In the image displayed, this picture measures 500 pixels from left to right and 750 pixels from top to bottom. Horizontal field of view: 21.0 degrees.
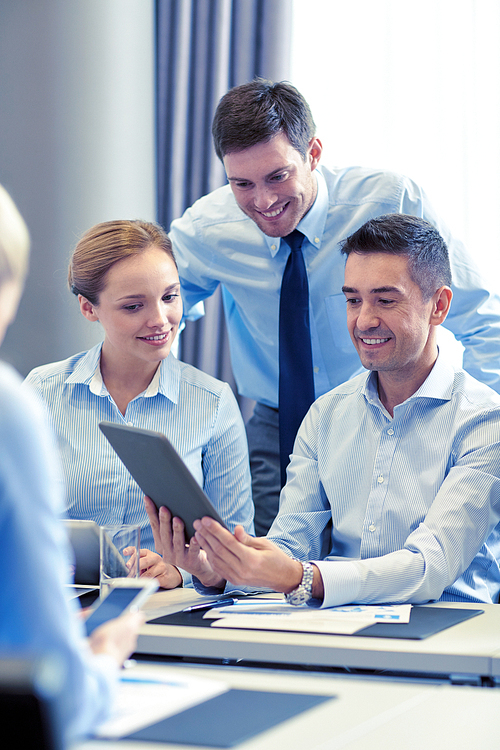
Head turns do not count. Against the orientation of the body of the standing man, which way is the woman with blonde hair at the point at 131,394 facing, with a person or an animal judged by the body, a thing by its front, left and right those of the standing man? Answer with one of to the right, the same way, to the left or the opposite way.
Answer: the same way

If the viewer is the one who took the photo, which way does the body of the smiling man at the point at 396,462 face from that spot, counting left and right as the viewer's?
facing the viewer and to the left of the viewer

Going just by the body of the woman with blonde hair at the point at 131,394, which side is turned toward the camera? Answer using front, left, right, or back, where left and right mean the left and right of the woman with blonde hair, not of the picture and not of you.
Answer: front

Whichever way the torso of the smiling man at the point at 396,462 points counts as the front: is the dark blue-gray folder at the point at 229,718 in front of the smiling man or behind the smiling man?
in front

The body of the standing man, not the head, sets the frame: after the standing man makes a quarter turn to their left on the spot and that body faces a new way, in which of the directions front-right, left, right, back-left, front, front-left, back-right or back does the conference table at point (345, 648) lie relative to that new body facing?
right

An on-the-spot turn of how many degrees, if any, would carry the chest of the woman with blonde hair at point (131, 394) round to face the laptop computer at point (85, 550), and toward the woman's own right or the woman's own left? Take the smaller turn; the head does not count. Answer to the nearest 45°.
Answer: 0° — they already face it

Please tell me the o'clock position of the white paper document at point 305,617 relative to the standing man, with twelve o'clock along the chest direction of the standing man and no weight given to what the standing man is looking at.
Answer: The white paper document is roughly at 12 o'clock from the standing man.

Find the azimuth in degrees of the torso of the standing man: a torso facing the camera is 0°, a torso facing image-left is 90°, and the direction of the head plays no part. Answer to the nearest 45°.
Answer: approximately 0°

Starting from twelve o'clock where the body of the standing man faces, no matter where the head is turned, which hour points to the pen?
The pen is roughly at 12 o'clock from the standing man.

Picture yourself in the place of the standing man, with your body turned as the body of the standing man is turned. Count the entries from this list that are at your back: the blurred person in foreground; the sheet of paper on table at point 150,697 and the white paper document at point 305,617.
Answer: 0

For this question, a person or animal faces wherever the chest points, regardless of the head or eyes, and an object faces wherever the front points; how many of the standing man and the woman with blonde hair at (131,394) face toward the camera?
2

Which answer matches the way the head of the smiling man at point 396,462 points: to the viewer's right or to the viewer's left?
to the viewer's left

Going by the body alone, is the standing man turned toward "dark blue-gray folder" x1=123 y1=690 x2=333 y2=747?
yes

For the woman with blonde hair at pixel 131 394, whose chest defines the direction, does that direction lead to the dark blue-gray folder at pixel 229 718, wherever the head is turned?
yes

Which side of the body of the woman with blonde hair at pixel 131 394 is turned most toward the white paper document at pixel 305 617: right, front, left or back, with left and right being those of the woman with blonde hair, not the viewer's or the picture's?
front
